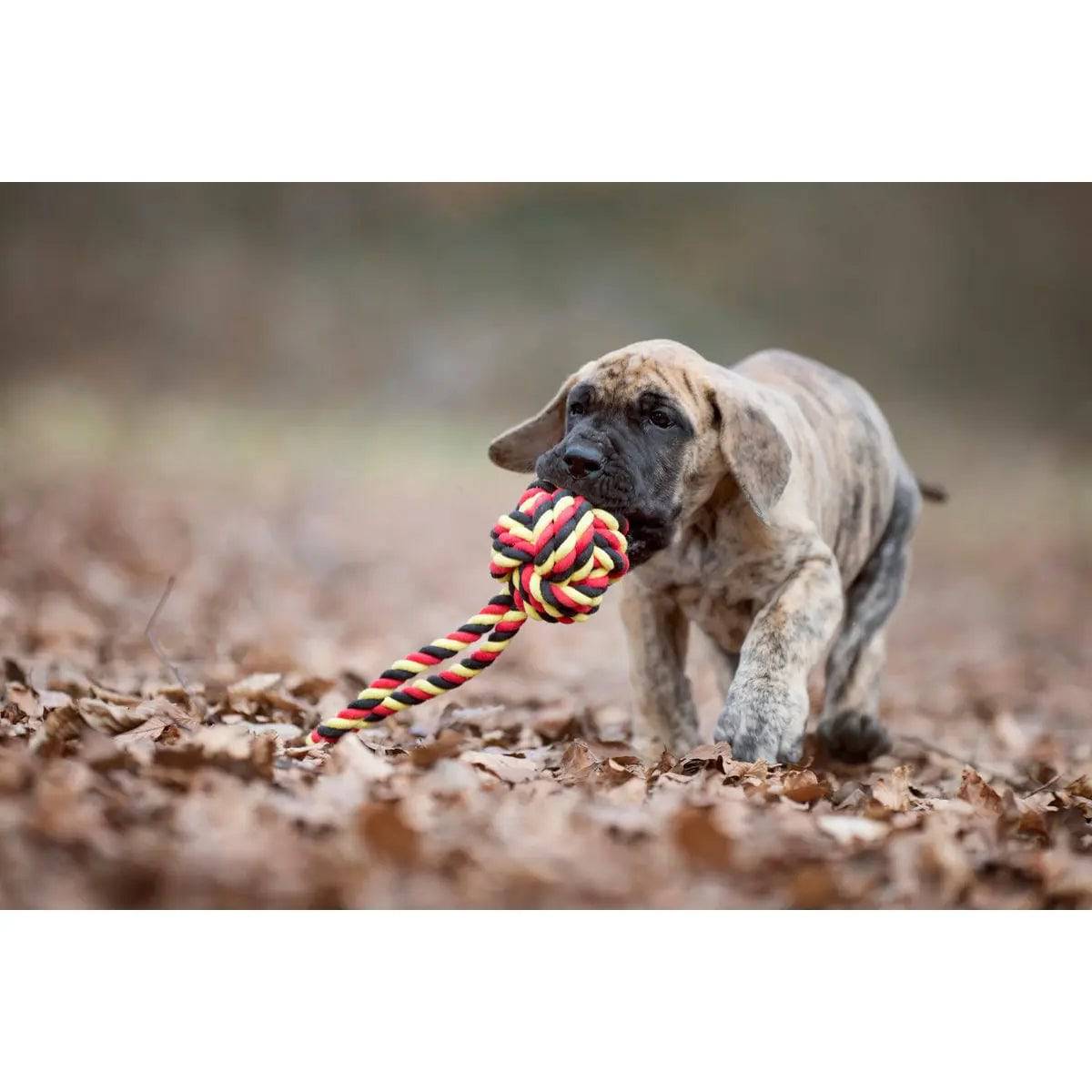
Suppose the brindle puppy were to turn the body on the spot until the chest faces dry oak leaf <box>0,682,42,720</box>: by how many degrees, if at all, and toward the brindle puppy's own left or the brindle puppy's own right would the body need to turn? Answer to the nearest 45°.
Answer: approximately 45° to the brindle puppy's own right

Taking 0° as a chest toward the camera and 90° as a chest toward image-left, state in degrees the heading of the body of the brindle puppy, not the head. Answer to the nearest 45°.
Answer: approximately 45°

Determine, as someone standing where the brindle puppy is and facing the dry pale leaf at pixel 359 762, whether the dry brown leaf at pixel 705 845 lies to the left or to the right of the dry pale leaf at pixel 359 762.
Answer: left

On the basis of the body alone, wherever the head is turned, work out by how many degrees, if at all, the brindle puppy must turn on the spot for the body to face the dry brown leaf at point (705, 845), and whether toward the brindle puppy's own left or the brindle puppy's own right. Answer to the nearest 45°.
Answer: approximately 45° to the brindle puppy's own left

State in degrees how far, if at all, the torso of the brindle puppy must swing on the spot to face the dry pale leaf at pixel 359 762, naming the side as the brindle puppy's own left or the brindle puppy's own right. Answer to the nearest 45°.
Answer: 0° — it already faces it
